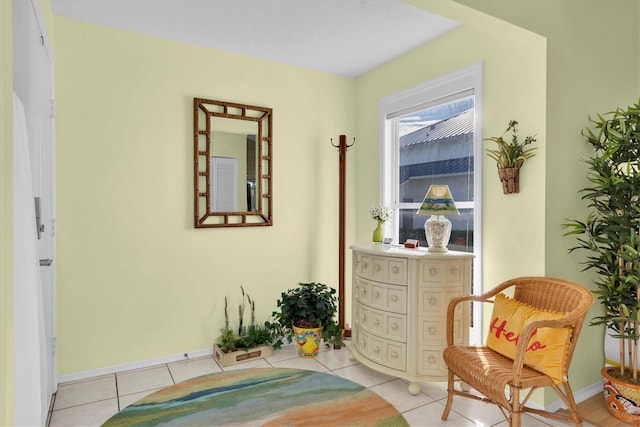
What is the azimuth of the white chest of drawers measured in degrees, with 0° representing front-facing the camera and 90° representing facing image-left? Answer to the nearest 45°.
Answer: approximately 45°

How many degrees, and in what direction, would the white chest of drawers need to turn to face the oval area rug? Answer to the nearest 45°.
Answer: approximately 45° to its right

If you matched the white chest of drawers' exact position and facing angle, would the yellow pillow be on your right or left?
on your left

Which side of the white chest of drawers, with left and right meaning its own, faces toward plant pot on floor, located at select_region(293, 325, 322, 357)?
right
